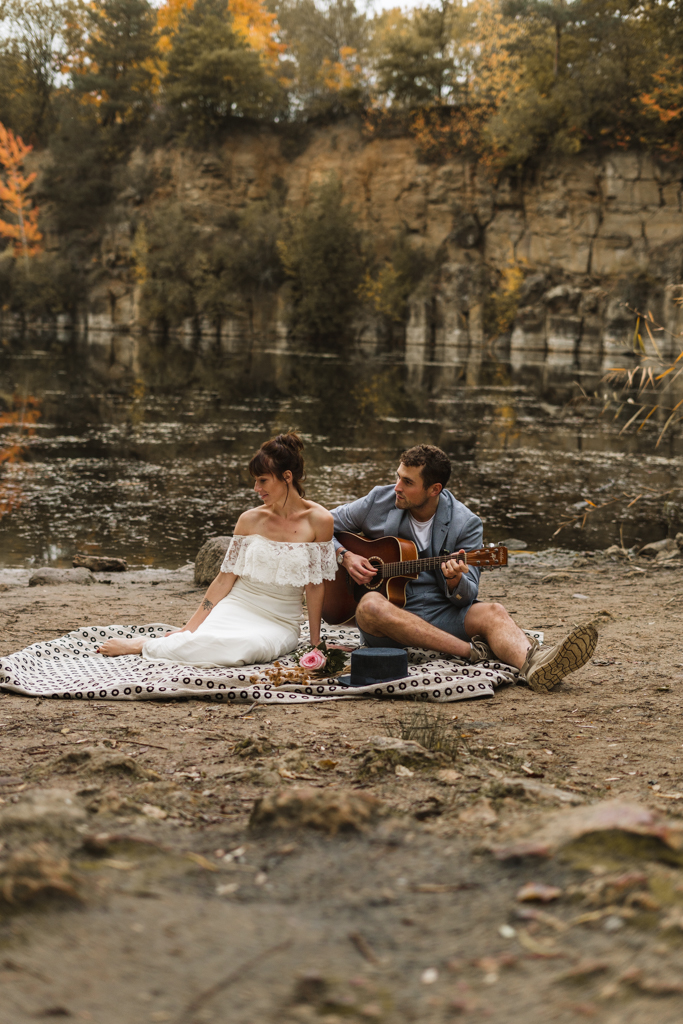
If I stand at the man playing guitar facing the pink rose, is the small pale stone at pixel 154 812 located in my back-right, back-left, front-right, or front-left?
front-left

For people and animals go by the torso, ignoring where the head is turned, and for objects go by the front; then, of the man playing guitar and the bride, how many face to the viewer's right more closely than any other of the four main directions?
0

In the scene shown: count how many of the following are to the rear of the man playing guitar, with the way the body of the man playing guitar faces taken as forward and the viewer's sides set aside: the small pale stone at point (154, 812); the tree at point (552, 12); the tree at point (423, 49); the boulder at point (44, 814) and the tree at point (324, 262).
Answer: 3

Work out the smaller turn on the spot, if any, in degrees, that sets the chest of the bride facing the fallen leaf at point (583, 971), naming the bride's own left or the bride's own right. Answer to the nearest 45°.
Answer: approximately 45° to the bride's own left

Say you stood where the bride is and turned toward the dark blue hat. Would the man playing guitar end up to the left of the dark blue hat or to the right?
left

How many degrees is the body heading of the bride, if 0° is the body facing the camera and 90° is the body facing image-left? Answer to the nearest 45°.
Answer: approximately 45°

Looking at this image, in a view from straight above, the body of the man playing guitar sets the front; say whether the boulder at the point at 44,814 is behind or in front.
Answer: in front

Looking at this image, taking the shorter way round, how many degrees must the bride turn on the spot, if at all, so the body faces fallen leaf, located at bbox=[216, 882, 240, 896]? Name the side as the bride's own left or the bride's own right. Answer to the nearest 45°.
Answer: approximately 45° to the bride's own left

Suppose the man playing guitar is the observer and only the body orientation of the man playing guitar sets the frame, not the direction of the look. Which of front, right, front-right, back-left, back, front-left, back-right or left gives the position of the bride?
right

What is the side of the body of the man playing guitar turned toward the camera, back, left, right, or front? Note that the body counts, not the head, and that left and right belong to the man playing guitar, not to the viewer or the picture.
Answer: front

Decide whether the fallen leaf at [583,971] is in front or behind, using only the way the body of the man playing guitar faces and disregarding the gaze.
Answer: in front

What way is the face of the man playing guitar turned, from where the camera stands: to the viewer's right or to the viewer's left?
to the viewer's left

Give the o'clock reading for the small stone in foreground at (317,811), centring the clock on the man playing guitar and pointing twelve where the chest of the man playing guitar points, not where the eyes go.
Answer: The small stone in foreground is roughly at 12 o'clock from the man playing guitar.
